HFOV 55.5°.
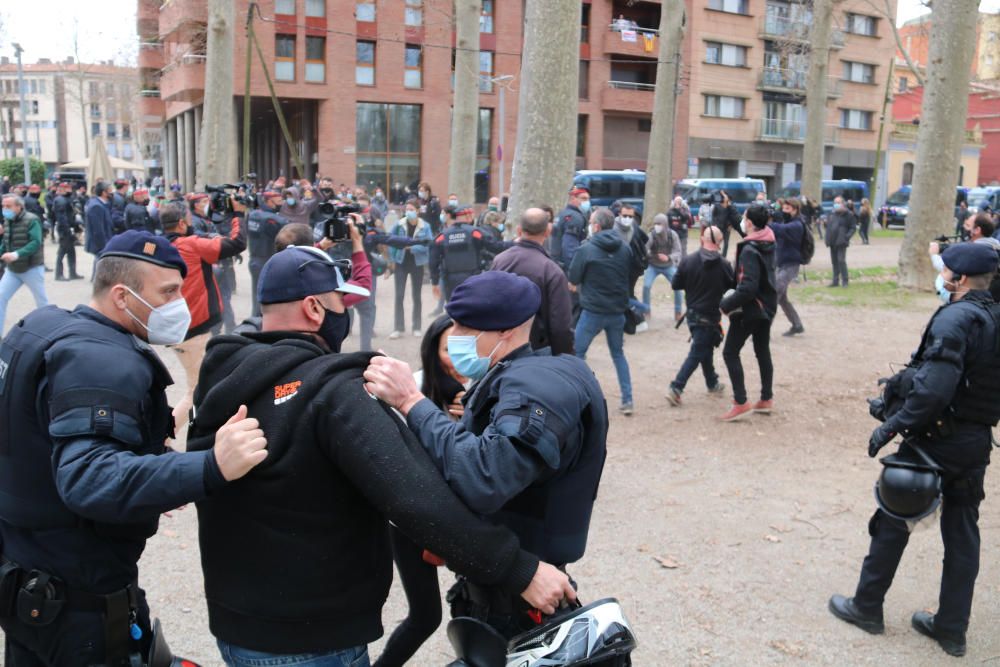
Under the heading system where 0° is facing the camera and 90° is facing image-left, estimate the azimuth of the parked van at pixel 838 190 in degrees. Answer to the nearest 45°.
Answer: approximately 90°

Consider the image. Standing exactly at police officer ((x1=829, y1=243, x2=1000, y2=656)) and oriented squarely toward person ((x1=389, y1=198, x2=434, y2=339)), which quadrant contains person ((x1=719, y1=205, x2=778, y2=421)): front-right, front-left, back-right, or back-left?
front-right

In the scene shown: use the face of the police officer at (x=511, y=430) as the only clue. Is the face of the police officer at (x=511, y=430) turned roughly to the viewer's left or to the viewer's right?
to the viewer's left

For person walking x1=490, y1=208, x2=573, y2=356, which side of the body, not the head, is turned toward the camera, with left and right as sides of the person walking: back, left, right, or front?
back

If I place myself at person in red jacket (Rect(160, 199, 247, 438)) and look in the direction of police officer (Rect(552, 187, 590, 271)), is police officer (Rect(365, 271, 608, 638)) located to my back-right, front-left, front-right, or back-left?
back-right

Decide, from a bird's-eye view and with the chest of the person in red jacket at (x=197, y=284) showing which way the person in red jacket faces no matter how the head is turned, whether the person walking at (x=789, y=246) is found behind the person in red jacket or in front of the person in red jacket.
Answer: in front

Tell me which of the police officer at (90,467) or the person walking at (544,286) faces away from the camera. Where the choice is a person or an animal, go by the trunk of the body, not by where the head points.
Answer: the person walking

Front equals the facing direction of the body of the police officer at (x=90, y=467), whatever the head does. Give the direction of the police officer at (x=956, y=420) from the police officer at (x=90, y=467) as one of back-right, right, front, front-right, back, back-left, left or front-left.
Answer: front

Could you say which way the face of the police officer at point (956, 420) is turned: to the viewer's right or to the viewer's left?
to the viewer's left

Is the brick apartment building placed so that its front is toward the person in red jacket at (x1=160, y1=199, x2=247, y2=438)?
yes

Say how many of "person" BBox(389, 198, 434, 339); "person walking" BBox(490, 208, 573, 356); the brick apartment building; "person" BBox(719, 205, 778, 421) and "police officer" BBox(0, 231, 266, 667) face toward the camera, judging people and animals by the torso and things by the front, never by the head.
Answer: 2

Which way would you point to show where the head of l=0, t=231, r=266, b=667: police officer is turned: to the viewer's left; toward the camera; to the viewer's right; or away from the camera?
to the viewer's right

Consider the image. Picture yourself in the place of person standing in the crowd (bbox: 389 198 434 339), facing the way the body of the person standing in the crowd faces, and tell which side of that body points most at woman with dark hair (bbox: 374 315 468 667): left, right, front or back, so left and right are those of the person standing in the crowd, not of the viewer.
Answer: front
